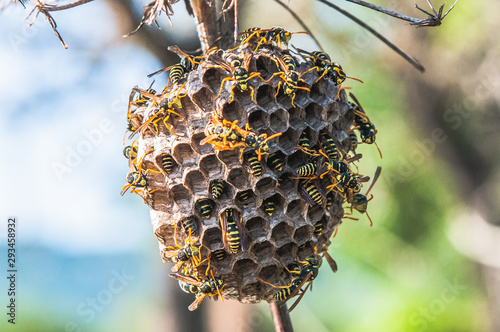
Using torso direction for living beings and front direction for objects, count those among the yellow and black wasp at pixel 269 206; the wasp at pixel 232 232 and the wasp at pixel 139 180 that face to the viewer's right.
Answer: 0

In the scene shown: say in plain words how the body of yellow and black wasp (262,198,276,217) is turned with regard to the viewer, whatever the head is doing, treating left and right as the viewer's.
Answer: facing away from the viewer

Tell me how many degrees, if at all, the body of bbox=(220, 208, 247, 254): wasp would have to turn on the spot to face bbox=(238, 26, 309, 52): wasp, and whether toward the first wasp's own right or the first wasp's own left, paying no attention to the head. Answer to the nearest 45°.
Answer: approximately 45° to the first wasp's own right
